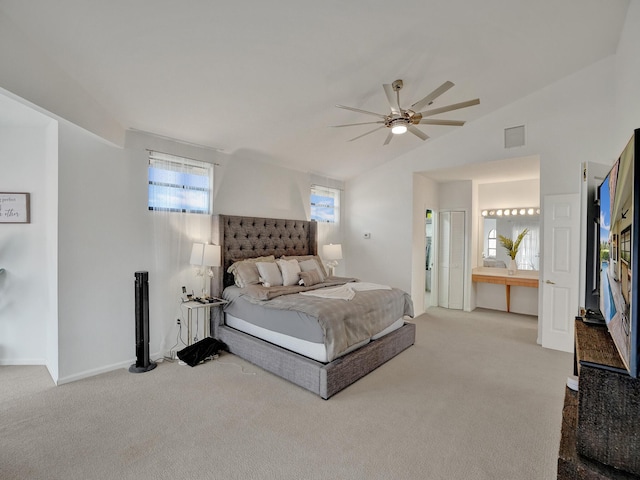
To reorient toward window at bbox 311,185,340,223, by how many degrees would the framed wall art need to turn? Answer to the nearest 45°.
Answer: approximately 90° to its left

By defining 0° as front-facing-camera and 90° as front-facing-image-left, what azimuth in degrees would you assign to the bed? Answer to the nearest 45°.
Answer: approximately 315°

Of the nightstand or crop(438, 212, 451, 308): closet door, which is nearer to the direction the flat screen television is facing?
the nightstand

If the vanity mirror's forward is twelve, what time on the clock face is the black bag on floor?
The black bag on floor is roughly at 1 o'clock from the vanity mirror.

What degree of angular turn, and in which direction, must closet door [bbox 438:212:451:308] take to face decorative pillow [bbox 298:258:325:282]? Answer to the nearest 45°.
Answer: approximately 45° to its right

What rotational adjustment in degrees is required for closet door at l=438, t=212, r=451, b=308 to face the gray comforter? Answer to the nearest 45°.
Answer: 0° — it already faces it

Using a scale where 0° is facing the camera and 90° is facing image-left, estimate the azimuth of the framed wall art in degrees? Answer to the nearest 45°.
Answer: approximately 0°

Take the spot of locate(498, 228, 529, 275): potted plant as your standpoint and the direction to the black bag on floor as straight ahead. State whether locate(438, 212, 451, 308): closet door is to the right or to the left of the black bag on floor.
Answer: right

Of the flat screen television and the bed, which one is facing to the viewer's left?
the flat screen television

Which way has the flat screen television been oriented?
to the viewer's left
